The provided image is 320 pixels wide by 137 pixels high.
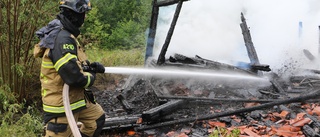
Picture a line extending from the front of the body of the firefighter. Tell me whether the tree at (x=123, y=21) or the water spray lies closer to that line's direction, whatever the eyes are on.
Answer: the water spray

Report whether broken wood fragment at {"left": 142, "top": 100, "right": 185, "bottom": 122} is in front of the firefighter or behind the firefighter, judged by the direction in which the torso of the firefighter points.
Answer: in front

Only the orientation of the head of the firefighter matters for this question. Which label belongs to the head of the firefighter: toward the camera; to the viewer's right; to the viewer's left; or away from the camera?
to the viewer's right

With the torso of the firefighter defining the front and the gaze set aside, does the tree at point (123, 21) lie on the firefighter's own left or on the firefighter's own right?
on the firefighter's own left

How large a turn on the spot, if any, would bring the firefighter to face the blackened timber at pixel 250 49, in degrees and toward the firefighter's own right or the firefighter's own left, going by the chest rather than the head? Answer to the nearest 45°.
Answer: approximately 45° to the firefighter's own left

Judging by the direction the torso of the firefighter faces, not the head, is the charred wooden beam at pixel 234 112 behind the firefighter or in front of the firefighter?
in front

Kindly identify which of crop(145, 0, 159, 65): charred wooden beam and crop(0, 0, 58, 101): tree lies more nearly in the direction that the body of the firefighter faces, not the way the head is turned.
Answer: the charred wooden beam

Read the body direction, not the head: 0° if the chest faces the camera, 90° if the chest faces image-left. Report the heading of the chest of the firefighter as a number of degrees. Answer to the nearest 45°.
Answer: approximately 270°

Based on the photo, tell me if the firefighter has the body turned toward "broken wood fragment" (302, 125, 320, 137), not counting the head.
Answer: yes
